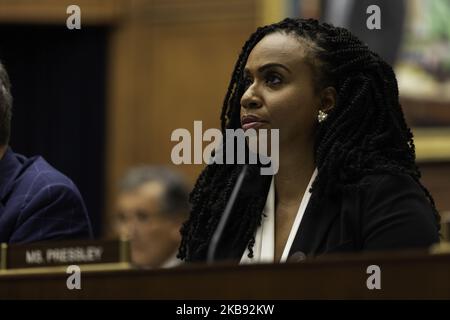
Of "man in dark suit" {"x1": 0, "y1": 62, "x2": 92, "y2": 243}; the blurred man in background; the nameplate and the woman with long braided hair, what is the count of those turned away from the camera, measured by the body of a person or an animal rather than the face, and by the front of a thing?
0

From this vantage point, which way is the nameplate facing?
toward the camera

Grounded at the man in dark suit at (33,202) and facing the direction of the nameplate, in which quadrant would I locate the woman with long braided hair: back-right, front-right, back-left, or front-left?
front-left

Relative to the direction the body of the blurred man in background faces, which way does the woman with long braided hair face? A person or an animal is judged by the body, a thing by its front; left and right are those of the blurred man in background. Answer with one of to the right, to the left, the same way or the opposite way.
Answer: the same way

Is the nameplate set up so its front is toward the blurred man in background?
no

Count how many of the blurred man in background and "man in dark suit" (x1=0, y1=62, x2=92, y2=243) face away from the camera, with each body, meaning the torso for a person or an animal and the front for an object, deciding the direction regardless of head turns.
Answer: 0

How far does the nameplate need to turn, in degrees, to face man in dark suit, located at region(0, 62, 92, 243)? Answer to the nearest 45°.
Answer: approximately 180°

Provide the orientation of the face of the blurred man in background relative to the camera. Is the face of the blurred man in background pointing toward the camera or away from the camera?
toward the camera

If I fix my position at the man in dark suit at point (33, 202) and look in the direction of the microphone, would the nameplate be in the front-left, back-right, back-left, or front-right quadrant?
front-right

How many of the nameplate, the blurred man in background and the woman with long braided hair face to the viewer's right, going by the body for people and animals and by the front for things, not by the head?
0
